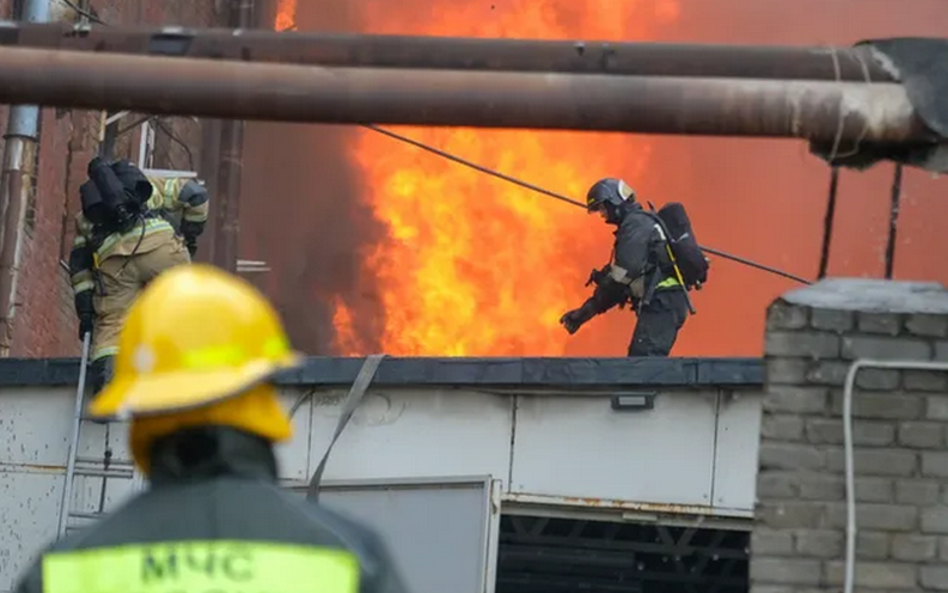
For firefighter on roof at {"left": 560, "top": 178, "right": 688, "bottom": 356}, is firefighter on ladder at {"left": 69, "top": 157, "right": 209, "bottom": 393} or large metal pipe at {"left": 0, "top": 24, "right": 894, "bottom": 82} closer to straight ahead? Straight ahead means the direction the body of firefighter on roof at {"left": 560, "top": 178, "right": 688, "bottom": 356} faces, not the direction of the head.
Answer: the firefighter on ladder

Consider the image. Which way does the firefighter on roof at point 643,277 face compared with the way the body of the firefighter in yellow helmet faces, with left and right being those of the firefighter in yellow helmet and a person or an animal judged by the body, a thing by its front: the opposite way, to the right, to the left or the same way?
to the left

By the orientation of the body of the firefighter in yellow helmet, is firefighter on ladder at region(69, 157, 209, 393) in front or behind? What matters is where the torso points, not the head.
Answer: in front

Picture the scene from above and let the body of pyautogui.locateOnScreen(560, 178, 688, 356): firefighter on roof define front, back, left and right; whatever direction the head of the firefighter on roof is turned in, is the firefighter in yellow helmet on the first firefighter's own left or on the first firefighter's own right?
on the first firefighter's own left

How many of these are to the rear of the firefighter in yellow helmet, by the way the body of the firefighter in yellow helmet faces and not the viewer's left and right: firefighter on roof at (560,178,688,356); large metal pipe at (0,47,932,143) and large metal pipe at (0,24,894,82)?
0

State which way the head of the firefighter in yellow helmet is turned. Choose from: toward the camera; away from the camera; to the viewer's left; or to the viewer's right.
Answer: away from the camera

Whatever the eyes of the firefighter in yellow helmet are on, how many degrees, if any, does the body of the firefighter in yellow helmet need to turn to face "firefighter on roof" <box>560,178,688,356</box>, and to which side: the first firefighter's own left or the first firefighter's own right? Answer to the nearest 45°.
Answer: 0° — they already face them

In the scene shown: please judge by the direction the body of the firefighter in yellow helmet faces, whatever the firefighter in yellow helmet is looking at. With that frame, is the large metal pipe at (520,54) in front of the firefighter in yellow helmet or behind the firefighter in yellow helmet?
in front

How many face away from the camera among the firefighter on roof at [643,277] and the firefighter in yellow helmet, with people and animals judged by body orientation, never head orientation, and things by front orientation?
1

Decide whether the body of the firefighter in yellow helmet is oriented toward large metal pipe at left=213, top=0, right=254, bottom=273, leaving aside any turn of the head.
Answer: yes

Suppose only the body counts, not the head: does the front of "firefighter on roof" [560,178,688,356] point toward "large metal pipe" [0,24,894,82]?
no

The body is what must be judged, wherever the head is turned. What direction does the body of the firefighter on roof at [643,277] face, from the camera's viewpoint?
to the viewer's left

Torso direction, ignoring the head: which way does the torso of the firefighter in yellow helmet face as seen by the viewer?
away from the camera
